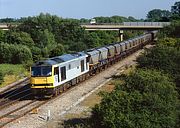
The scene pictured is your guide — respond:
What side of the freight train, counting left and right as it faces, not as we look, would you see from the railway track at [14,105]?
front

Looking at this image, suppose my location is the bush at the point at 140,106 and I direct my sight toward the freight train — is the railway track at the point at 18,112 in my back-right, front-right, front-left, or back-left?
front-left

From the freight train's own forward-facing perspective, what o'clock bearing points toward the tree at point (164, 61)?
The tree is roughly at 7 o'clock from the freight train.

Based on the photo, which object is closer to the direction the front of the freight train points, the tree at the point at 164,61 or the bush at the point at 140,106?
the bush

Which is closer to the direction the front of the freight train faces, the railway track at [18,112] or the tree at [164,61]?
the railway track

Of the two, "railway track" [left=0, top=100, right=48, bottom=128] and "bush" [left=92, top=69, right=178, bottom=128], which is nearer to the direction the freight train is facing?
the railway track

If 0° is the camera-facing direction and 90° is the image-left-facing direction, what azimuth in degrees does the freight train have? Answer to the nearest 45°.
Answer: approximately 45°

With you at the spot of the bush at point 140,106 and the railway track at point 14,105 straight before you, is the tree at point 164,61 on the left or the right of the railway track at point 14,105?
right

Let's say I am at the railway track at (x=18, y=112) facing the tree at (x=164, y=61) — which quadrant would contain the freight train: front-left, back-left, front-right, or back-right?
front-left

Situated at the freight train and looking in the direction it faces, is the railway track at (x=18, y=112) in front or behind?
in front
